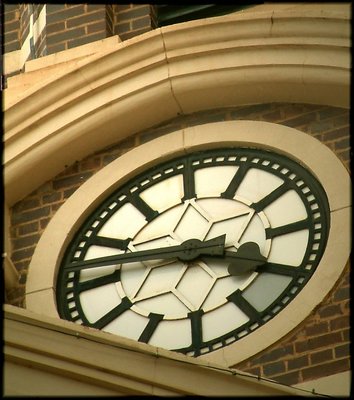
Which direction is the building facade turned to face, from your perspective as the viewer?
facing the viewer and to the left of the viewer

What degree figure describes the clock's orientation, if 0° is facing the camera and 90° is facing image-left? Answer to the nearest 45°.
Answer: approximately 45°
